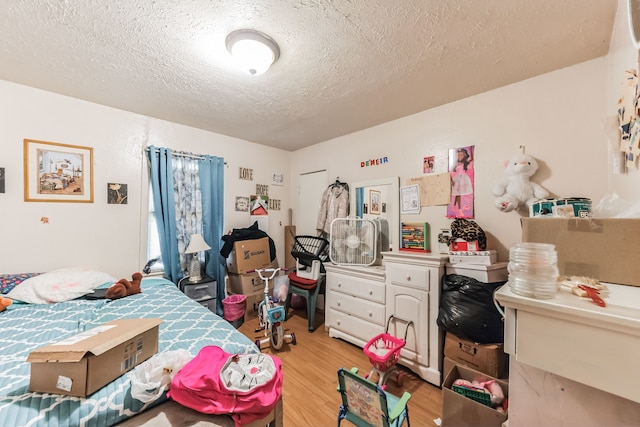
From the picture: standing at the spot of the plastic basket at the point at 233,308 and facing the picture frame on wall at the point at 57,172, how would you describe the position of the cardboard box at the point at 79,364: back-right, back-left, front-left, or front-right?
front-left

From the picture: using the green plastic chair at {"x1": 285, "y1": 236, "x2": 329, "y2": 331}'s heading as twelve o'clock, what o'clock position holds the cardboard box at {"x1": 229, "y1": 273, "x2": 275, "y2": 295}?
The cardboard box is roughly at 2 o'clock from the green plastic chair.

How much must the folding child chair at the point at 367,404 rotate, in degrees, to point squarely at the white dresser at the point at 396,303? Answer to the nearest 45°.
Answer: approximately 45° to its left

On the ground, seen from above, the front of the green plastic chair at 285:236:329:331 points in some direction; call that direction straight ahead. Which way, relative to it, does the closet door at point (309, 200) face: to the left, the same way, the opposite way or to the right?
the same way

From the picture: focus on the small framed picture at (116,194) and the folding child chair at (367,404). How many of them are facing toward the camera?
1

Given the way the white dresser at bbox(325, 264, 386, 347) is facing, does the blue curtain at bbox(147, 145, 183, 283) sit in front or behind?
in front

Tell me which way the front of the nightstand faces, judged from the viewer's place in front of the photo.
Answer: facing the viewer and to the right of the viewer

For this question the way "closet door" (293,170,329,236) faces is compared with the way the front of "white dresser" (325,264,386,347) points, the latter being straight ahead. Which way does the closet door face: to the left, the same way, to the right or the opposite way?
the same way

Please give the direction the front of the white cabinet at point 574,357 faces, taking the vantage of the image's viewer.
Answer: facing the viewer and to the left of the viewer

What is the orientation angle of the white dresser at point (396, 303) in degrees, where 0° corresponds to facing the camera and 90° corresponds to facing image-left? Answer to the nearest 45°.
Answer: approximately 45°

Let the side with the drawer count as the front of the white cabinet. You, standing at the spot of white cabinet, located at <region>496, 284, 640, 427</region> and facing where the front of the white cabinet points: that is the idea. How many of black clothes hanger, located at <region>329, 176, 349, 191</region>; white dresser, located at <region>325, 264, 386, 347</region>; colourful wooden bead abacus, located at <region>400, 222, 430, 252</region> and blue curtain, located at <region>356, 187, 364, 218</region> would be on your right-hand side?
4

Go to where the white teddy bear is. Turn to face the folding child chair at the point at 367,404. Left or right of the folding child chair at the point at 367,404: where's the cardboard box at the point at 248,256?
right

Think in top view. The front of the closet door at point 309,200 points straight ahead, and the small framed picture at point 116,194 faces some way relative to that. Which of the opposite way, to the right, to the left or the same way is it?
to the left
